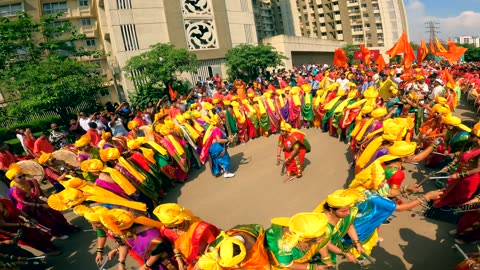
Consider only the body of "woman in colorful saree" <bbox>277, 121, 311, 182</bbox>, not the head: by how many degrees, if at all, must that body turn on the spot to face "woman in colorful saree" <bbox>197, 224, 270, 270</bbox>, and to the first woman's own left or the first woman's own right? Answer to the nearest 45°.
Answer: approximately 45° to the first woman's own left

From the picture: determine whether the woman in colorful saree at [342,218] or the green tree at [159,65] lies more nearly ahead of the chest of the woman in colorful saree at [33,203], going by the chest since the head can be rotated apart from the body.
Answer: the woman in colorful saree

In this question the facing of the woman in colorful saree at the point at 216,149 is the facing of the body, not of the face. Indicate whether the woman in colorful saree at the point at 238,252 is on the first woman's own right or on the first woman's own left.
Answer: on the first woman's own right

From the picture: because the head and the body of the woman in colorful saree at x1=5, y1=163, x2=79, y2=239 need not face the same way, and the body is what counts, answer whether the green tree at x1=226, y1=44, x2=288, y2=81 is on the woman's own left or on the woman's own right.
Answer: on the woman's own left
